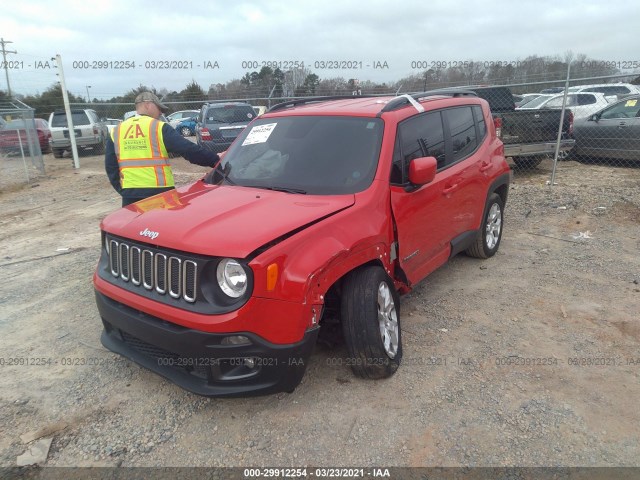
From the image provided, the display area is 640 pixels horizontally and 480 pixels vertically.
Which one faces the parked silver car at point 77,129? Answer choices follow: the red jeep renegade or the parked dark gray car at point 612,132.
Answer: the parked dark gray car at point 612,132

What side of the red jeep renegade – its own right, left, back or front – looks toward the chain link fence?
back

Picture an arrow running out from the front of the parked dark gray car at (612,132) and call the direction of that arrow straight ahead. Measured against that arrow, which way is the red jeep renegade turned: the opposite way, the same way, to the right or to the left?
to the left

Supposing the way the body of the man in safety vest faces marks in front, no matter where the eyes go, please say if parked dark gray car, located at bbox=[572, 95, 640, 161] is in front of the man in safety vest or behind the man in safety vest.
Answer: in front

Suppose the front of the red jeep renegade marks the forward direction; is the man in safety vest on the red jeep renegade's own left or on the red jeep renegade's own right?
on the red jeep renegade's own right

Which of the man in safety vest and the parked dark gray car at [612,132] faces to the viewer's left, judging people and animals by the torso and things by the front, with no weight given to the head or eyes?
the parked dark gray car

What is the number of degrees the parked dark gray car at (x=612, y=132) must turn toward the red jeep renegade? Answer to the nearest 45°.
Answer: approximately 90° to its left

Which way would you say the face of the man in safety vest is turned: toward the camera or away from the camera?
away from the camera

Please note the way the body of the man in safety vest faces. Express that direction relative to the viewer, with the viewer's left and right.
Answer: facing away from the viewer and to the right of the viewer

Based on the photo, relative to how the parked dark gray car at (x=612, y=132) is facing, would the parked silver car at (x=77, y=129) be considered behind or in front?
in front

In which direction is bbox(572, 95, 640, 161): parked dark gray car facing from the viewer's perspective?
to the viewer's left

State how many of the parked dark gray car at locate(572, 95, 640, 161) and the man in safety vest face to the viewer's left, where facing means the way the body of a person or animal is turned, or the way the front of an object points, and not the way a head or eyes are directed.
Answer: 1
